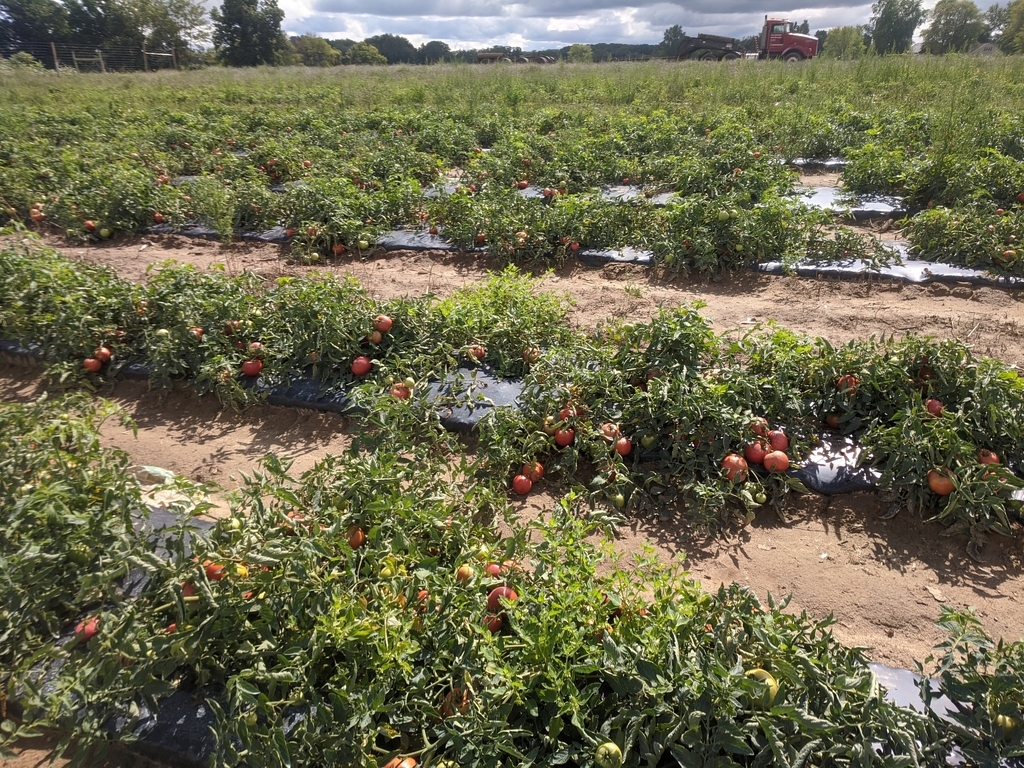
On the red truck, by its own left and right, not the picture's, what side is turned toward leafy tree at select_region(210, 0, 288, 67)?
back

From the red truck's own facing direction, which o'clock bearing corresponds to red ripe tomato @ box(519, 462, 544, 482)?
The red ripe tomato is roughly at 3 o'clock from the red truck.

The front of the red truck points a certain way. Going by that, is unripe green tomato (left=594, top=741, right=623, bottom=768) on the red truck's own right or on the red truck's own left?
on the red truck's own right

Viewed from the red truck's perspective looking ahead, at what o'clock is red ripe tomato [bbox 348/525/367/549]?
The red ripe tomato is roughly at 3 o'clock from the red truck.

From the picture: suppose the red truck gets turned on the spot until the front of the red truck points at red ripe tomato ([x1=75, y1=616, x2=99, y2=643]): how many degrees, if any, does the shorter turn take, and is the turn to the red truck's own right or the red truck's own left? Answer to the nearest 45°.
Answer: approximately 90° to the red truck's own right

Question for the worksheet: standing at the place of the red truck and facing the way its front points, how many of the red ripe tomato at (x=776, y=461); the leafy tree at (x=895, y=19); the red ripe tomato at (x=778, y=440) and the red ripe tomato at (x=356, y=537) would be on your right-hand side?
3

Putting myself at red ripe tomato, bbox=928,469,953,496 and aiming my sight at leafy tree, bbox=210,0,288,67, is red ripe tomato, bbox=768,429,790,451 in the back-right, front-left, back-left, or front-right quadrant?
front-left

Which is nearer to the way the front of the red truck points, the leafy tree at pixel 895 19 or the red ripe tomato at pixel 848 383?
the leafy tree

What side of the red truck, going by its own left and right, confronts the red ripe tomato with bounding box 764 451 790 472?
right

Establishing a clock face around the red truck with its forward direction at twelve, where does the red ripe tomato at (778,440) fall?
The red ripe tomato is roughly at 3 o'clock from the red truck.

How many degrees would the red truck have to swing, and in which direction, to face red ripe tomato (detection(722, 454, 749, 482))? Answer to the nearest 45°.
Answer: approximately 90° to its right

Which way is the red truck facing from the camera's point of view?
to the viewer's right

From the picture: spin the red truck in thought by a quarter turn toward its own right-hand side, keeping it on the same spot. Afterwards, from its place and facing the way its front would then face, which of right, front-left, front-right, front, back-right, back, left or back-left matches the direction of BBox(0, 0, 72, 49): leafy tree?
right

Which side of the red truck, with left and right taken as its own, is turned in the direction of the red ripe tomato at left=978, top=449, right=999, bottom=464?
right
